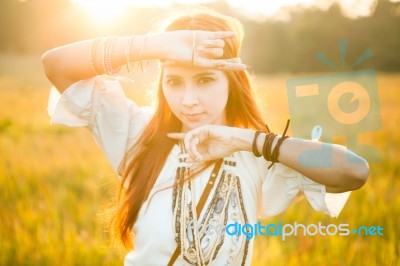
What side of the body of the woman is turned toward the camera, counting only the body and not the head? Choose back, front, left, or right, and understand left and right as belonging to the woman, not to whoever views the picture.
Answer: front
